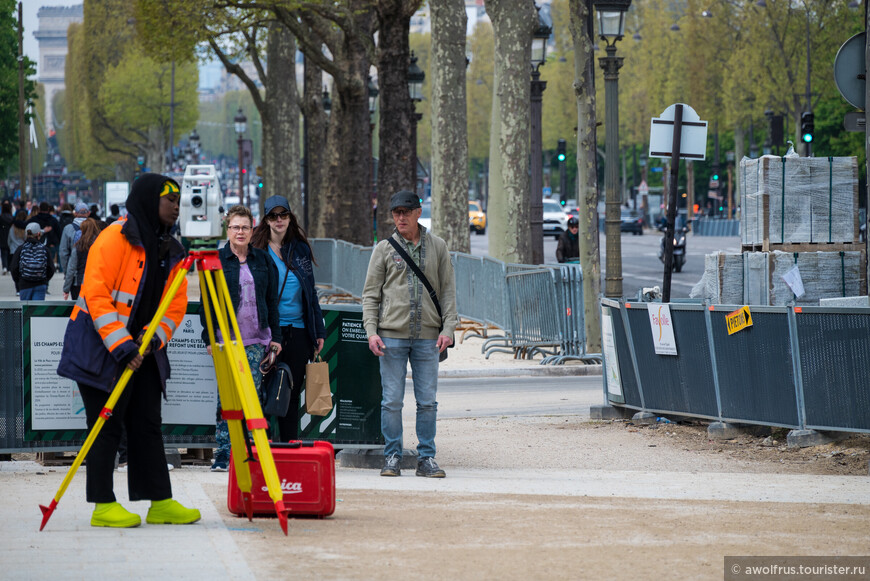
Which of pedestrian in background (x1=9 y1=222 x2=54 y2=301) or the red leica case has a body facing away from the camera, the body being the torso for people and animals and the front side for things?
the pedestrian in background

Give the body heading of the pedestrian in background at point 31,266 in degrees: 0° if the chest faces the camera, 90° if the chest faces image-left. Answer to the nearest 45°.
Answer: approximately 180°

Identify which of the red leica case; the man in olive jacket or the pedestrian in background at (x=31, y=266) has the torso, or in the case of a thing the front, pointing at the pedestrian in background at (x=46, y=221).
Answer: the pedestrian in background at (x=31, y=266)

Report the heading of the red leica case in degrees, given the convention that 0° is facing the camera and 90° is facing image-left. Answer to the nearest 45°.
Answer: approximately 0°

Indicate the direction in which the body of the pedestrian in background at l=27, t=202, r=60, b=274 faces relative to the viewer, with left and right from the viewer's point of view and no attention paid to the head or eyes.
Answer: facing away from the viewer

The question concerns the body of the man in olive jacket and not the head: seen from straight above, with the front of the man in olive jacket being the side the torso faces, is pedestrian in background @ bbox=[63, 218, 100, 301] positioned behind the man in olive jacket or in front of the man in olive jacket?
behind

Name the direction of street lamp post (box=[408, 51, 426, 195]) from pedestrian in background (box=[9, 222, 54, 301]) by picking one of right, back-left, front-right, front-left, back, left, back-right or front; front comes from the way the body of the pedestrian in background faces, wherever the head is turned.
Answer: front-right

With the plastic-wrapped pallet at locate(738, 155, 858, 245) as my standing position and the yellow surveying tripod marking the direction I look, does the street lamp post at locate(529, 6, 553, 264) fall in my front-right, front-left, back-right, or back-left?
back-right

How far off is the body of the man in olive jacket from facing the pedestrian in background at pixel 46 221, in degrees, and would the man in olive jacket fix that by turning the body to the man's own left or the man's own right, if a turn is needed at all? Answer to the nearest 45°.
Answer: approximately 180°

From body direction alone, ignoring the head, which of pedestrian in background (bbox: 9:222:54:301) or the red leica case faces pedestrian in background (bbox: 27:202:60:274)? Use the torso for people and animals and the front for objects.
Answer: pedestrian in background (bbox: 9:222:54:301)

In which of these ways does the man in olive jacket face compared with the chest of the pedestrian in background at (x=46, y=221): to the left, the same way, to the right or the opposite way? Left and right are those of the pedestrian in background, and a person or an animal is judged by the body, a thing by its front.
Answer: the opposite way

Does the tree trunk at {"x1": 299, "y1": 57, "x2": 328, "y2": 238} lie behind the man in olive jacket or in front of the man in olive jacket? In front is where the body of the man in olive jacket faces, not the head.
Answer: behind

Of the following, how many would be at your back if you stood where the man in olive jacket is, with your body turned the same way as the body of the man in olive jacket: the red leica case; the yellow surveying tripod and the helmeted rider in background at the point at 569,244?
1

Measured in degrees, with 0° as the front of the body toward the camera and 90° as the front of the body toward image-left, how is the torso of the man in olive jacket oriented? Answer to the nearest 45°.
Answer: approximately 0°

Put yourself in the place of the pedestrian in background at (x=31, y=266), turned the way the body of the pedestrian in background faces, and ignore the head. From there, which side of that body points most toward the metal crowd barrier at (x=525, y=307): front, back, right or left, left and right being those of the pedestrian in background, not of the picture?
right
